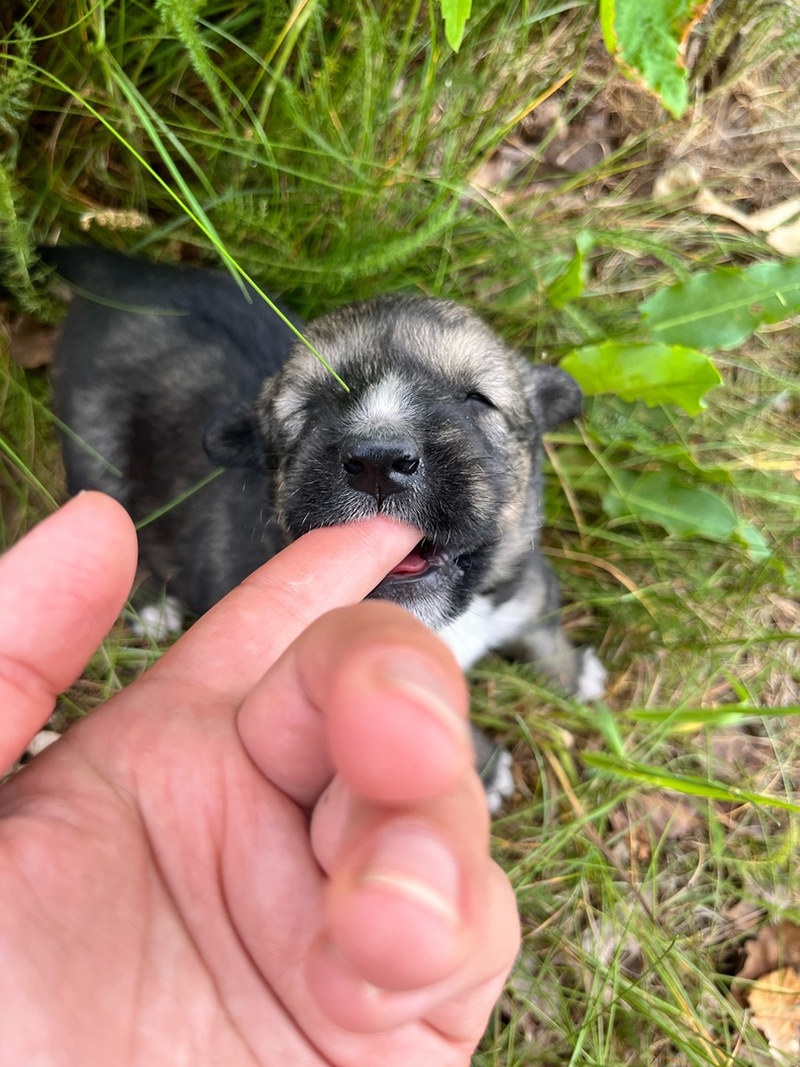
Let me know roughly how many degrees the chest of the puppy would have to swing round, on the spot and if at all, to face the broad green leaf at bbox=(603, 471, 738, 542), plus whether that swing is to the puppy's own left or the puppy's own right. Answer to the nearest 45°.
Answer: approximately 45° to the puppy's own left

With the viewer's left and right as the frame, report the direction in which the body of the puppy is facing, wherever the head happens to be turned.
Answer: facing the viewer and to the right of the viewer

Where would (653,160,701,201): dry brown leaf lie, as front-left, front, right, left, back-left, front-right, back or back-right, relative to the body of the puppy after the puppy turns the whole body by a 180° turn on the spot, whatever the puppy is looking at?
right

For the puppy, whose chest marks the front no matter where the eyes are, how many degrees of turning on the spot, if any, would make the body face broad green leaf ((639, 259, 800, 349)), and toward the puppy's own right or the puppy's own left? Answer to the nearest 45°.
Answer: approximately 45° to the puppy's own left

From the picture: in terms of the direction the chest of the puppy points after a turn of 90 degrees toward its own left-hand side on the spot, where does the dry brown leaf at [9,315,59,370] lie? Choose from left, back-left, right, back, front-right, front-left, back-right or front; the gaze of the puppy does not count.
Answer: left

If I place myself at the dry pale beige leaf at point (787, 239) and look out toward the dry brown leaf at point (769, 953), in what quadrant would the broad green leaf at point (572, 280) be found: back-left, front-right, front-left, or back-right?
front-right

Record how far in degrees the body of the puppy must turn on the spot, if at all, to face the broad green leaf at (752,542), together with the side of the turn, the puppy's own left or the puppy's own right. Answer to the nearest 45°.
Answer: approximately 45° to the puppy's own left

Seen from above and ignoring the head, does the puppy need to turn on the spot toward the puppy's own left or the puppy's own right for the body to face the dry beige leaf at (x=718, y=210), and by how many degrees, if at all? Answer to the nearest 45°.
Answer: approximately 90° to the puppy's own left

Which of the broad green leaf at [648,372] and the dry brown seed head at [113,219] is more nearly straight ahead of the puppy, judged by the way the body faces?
the broad green leaf
